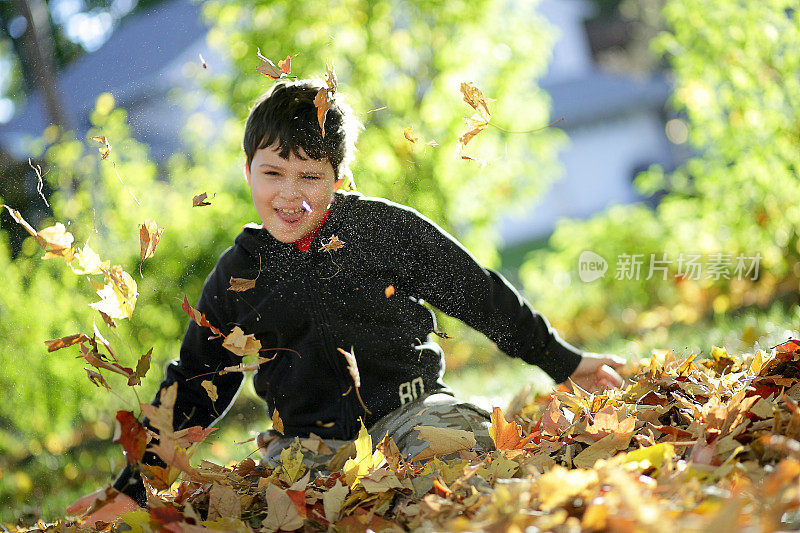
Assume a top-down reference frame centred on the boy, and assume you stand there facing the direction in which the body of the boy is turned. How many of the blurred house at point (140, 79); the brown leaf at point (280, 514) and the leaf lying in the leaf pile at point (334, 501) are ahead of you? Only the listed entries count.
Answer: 2

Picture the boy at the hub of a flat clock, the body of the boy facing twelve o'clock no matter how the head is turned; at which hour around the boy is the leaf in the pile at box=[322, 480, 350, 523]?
The leaf in the pile is roughly at 12 o'clock from the boy.

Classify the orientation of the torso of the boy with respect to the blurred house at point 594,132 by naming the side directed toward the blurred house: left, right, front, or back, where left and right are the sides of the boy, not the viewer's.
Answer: back

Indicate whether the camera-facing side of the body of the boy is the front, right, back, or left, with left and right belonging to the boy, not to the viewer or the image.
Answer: front

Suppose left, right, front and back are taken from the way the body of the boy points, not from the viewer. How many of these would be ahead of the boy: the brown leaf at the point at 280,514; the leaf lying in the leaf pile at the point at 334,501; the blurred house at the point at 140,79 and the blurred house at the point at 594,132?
2
